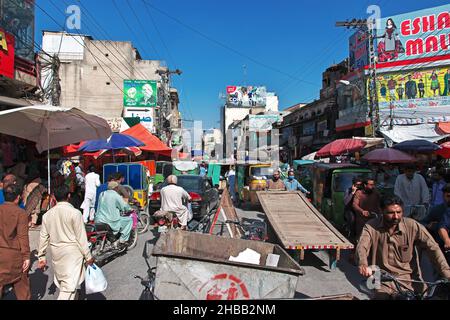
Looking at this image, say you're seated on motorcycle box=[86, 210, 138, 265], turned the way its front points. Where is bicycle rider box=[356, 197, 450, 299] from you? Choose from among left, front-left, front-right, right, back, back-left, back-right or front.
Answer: right

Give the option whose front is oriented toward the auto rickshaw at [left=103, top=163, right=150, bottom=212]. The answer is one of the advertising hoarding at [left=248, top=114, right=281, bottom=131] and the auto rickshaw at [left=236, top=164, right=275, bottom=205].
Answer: the advertising hoarding

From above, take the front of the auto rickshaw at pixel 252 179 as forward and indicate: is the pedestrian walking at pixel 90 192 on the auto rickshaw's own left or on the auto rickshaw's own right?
on the auto rickshaw's own right

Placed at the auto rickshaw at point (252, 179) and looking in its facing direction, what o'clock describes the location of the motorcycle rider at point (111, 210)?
The motorcycle rider is roughly at 2 o'clock from the auto rickshaw.

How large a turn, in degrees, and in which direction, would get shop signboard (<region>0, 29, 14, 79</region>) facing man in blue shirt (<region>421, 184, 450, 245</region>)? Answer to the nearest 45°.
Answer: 0° — it already faces them

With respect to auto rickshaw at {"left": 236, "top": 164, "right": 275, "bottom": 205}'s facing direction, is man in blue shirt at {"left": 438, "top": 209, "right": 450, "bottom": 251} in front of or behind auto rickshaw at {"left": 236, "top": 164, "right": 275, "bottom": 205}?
in front

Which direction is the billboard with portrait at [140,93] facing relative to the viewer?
toward the camera

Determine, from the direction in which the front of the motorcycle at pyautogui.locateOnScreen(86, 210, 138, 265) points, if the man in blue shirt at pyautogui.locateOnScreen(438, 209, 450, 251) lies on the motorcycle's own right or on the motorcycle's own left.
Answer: on the motorcycle's own right

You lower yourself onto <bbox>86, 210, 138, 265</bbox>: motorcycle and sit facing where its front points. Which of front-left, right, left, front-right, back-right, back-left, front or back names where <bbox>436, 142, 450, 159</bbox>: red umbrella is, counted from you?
front-right

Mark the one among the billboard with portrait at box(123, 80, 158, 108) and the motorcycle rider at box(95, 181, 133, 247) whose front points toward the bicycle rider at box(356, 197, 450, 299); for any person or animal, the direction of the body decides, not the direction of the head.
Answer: the billboard with portrait

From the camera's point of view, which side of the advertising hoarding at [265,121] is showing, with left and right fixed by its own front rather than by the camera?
front

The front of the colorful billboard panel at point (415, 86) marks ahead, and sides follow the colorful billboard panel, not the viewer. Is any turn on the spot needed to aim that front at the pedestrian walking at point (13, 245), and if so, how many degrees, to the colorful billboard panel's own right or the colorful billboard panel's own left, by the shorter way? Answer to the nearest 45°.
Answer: approximately 45° to the colorful billboard panel's own left

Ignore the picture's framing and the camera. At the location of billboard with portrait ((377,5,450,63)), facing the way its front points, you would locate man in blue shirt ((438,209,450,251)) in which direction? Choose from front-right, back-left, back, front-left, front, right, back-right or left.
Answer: front-left

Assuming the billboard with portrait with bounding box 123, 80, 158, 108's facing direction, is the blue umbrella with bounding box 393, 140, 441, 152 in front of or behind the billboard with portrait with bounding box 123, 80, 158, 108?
in front

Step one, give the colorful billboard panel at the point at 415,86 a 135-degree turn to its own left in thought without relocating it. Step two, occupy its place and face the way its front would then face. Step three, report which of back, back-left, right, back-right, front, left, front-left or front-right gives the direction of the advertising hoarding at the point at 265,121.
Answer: back-left

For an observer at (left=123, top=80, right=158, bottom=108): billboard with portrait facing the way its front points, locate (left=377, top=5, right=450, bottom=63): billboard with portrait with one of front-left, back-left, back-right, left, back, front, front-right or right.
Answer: front-left
